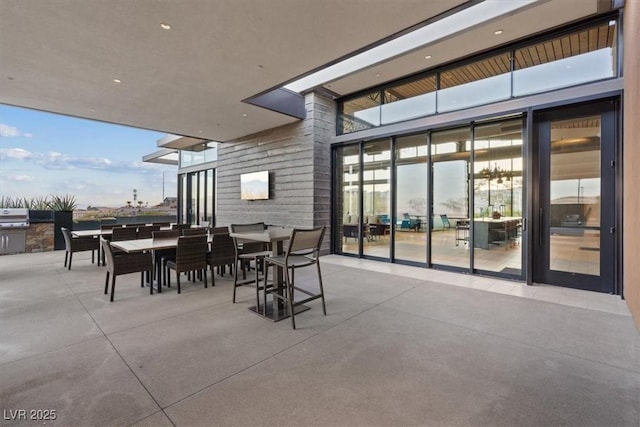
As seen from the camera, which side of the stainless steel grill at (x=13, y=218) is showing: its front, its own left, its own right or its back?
front

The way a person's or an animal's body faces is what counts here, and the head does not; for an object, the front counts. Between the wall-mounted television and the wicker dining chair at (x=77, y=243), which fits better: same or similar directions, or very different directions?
very different directions

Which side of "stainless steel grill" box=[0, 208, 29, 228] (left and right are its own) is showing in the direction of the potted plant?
left

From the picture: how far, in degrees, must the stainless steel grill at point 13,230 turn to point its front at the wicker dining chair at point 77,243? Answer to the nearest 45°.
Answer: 0° — it already faces it

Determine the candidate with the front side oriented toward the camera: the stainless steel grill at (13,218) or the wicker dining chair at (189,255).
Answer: the stainless steel grill

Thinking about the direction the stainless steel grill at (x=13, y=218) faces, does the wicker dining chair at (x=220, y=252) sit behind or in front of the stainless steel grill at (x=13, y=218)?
in front

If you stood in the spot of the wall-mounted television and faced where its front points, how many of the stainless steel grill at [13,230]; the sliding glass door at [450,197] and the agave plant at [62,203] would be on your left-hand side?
1

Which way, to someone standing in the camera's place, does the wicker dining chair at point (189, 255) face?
facing away from the viewer and to the left of the viewer

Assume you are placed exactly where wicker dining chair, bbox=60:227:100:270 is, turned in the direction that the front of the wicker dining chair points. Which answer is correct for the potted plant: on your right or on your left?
on your left

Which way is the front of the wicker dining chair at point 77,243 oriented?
to the viewer's right

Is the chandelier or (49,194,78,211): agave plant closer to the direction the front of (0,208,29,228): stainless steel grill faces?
the chandelier

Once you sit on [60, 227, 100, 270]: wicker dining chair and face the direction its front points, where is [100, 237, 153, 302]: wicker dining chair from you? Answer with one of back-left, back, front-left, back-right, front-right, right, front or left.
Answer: right
